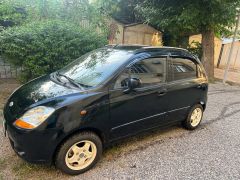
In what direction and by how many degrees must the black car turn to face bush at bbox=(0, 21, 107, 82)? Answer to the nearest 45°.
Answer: approximately 90° to its right

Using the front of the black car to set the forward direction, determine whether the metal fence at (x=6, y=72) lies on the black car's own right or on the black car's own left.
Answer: on the black car's own right

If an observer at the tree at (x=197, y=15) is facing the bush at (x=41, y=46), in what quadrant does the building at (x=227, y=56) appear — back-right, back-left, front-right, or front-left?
back-right

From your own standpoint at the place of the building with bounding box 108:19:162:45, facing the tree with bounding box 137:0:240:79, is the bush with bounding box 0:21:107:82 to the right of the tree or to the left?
right

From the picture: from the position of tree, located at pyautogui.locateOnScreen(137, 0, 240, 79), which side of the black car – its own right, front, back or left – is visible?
back

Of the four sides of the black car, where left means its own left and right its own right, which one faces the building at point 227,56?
back

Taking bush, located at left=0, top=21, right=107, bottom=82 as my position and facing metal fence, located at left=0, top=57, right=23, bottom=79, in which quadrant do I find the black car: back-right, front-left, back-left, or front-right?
back-left

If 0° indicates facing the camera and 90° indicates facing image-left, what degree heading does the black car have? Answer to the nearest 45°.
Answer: approximately 45°
